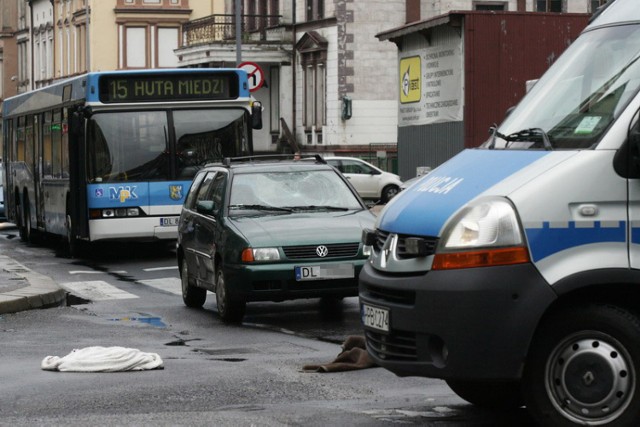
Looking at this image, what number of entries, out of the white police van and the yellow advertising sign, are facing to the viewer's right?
0

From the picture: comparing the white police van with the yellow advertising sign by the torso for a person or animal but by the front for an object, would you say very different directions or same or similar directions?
same or similar directions

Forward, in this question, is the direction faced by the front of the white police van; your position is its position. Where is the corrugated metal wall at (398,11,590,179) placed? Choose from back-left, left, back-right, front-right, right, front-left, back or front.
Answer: back-right

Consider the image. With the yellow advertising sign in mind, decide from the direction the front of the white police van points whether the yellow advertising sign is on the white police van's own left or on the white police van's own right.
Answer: on the white police van's own right

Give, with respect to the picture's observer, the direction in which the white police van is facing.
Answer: facing the viewer and to the left of the viewer

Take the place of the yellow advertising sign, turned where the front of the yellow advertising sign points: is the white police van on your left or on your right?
on your left

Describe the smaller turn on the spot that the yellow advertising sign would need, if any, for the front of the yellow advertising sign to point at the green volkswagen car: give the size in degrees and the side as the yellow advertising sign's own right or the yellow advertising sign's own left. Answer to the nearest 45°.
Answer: approximately 45° to the yellow advertising sign's own left

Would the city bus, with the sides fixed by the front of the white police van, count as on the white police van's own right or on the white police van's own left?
on the white police van's own right
